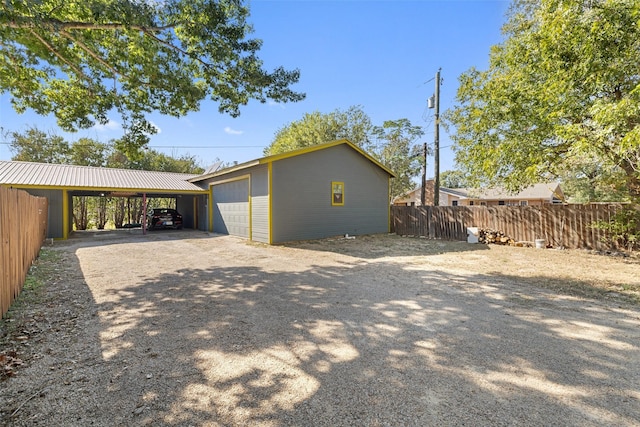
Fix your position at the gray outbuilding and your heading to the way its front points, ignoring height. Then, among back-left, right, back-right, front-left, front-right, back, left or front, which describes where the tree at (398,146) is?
back

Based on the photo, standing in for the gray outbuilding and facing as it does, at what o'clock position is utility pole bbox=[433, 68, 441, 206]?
The utility pole is roughly at 7 o'clock from the gray outbuilding.

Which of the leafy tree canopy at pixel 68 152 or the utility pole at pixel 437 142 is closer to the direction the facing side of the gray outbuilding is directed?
the leafy tree canopy

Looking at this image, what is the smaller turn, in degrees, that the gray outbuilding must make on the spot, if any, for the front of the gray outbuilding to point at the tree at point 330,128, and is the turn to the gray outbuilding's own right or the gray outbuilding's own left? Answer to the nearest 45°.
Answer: approximately 135° to the gray outbuilding's own right

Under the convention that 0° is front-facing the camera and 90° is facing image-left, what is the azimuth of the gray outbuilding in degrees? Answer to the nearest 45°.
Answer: approximately 45°

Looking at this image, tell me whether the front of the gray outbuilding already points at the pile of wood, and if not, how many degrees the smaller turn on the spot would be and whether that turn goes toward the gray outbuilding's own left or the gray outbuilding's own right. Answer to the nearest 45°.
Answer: approximately 135° to the gray outbuilding's own left
